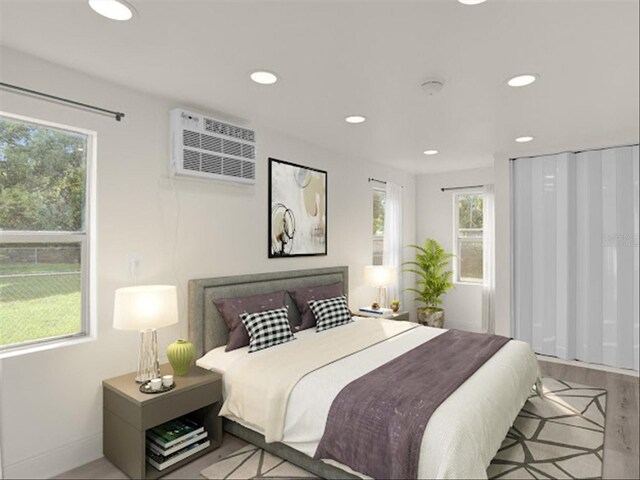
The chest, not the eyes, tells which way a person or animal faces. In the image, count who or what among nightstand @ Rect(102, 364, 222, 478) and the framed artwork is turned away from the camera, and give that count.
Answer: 0

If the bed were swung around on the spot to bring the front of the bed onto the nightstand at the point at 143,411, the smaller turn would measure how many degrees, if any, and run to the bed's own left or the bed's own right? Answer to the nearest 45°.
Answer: approximately 135° to the bed's own right

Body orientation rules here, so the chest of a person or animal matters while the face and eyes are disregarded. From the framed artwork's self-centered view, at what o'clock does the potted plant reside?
The potted plant is roughly at 9 o'clock from the framed artwork.

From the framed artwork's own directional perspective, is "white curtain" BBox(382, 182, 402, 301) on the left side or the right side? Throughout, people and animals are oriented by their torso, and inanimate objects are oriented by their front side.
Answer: on its left

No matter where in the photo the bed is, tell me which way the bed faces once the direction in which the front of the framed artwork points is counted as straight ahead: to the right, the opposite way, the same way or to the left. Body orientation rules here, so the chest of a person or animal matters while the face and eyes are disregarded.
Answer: the same way

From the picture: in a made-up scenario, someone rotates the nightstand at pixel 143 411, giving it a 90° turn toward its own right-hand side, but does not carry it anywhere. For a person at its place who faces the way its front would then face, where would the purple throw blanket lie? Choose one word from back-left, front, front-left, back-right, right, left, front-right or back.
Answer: left

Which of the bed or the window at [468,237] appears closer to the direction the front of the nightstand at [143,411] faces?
the bed

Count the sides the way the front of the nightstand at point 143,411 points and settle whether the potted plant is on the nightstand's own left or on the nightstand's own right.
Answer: on the nightstand's own left

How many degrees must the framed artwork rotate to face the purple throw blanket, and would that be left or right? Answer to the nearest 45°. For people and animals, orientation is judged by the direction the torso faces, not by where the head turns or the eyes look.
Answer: approximately 45° to its right

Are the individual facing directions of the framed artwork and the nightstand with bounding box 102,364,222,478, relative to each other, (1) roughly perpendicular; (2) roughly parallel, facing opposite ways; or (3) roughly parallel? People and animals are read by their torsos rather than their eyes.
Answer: roughly parallel

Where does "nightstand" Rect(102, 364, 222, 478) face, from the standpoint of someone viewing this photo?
facing the viewer and to the right of the viewer

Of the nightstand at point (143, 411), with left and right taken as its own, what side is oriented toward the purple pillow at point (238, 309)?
left

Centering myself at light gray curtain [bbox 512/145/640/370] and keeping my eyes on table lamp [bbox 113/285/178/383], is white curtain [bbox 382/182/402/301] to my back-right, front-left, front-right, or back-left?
front-right

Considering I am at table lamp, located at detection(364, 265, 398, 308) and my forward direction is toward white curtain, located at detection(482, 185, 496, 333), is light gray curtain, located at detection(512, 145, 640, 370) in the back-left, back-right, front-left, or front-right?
front-right

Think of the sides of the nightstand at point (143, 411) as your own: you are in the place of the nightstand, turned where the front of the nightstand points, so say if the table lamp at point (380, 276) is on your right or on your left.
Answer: on your left

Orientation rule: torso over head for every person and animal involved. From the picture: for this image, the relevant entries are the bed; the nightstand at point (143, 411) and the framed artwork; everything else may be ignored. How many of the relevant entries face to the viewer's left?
0
